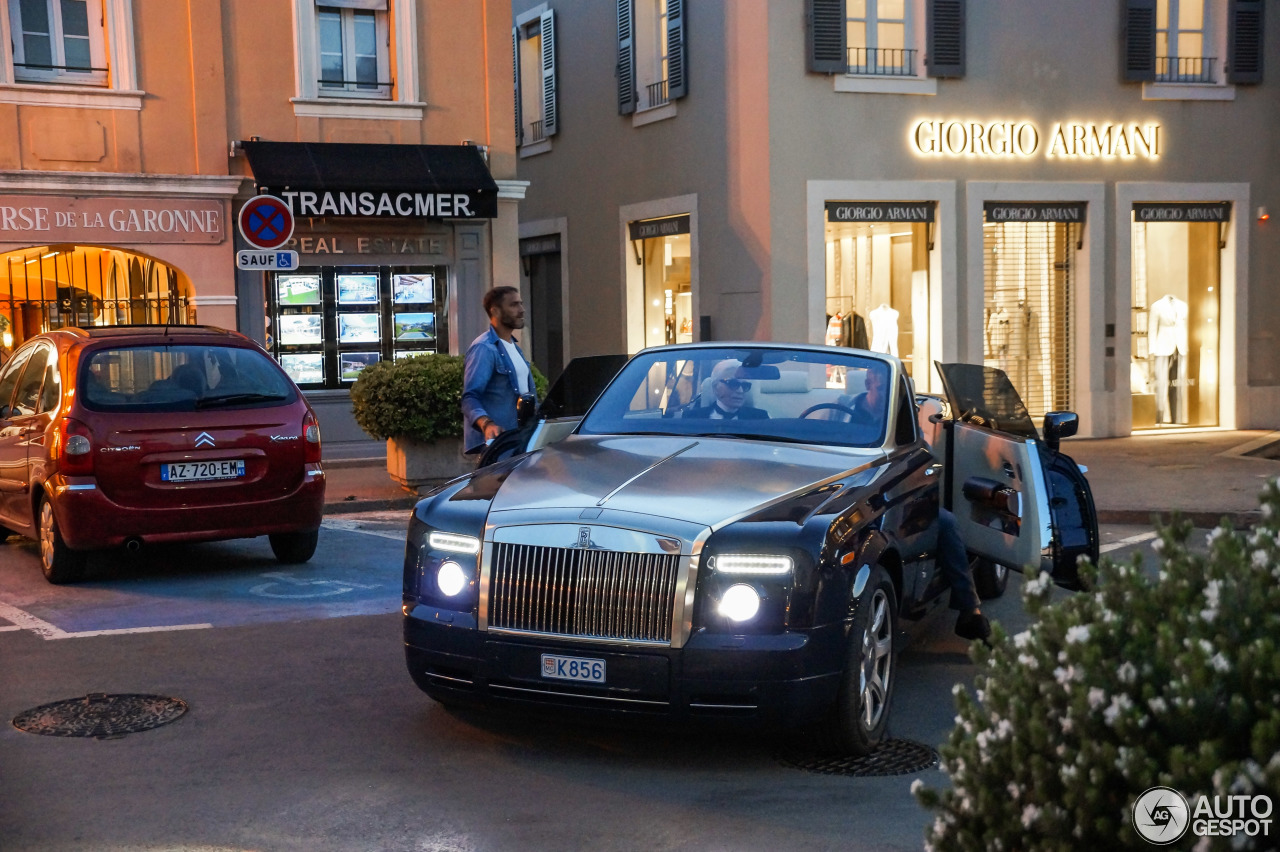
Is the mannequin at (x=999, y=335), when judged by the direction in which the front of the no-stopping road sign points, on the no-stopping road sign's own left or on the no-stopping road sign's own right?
on the no-stopping road sign's own left

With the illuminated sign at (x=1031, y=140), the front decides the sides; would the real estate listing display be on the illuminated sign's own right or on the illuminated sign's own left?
on the illuminated sign's own right

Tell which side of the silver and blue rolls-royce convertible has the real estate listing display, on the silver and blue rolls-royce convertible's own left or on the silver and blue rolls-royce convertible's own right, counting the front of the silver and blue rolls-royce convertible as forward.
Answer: on the silver and blue rolls-royce convertible's own right

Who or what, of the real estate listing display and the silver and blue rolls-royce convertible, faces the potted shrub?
the real estate listing display

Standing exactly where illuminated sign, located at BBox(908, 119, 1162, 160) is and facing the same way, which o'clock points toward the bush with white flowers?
The bush with white flowers is roughly at 12 o'clock from the illuminated sign.

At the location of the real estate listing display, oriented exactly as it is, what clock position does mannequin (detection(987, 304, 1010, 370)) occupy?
The mannequin is roughly at 9 o'clock from the real estate listing display.

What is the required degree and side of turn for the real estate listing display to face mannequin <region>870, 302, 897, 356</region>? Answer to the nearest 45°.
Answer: approximately 90° to its left

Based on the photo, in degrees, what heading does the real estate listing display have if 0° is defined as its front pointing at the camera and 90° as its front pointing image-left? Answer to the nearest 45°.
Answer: approximately 0°

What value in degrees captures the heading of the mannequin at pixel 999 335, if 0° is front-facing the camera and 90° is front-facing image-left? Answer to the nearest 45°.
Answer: approximately 0°
